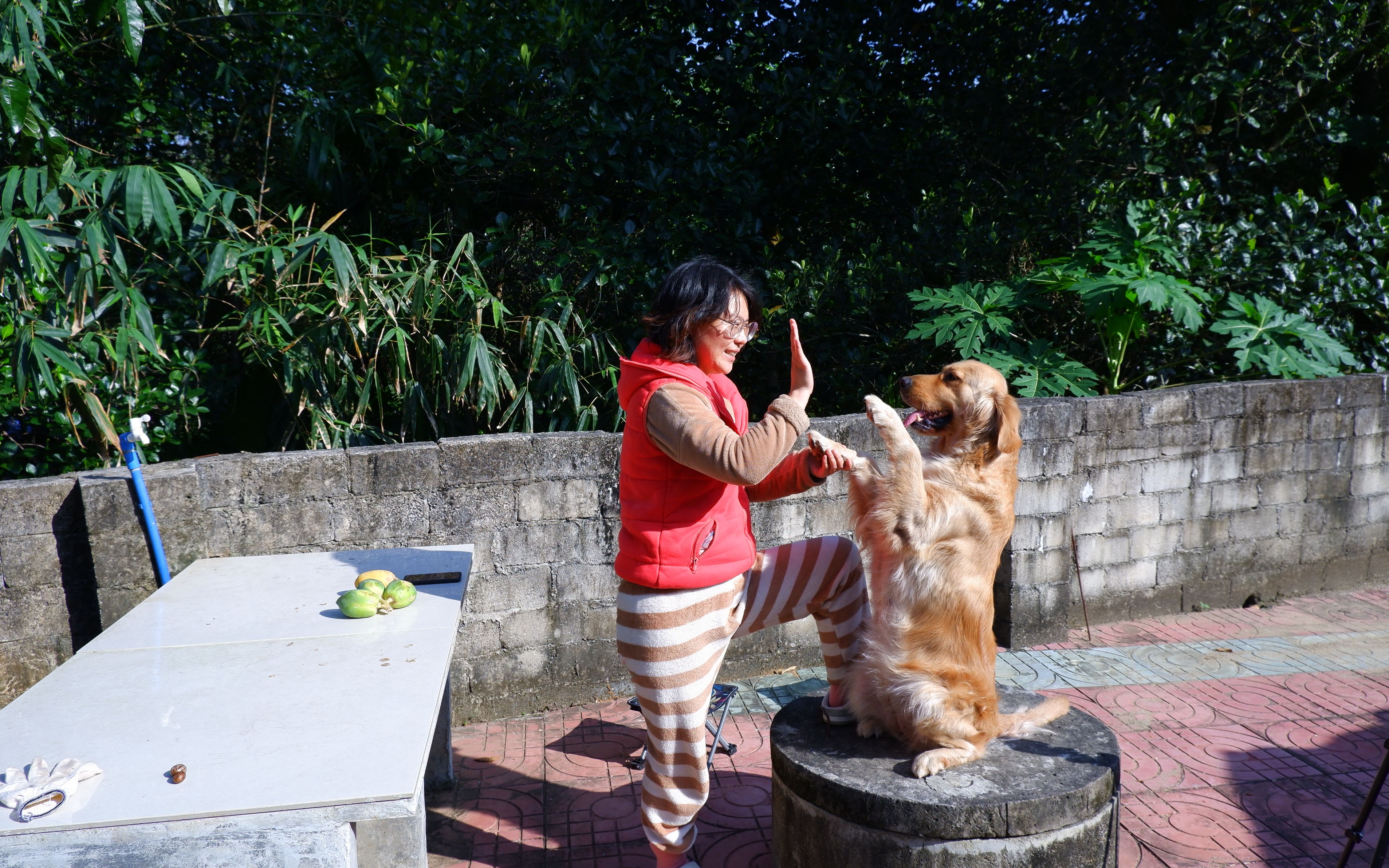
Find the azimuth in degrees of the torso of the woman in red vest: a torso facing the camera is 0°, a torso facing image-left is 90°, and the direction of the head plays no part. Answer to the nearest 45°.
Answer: approximately 270°

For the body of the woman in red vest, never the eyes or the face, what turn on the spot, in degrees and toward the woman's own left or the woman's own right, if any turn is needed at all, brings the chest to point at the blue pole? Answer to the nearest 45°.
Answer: approximately 180°

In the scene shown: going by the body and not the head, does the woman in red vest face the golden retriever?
yes

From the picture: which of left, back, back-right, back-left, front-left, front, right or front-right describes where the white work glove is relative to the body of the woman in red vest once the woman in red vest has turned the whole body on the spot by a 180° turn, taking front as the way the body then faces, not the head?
front-left
